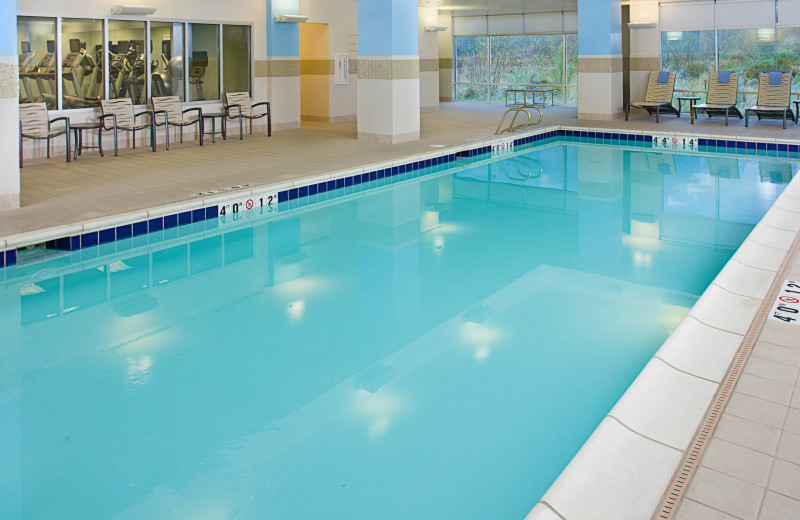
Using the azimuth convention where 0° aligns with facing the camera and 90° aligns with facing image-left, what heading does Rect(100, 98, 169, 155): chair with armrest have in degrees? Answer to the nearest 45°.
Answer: approximately 315°

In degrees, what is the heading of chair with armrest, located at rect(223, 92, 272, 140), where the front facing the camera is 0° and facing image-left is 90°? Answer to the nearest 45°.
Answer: approximately 315°
